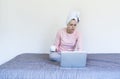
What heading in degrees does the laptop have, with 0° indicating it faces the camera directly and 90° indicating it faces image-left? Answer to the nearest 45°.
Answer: approximately 180°

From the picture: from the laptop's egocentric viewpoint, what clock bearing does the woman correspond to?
The woman is roughly at 12 o'clock from the laptop.
